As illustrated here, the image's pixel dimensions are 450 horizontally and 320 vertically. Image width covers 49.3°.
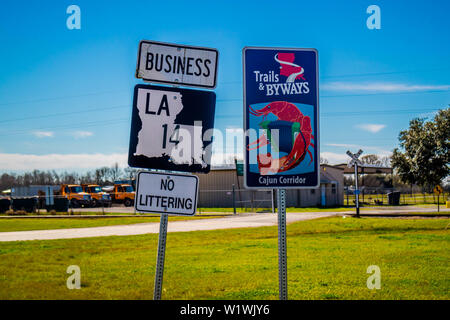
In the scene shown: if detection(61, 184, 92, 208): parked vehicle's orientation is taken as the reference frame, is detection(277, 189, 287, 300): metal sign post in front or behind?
in front

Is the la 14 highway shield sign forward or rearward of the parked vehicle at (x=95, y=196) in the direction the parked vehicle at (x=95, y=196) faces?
forward

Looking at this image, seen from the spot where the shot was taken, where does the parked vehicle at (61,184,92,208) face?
facing the viewer and to the right of the viewer

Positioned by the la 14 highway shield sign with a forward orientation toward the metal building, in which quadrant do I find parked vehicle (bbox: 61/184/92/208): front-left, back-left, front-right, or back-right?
front-left

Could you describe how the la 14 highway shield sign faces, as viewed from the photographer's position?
facing the viewer

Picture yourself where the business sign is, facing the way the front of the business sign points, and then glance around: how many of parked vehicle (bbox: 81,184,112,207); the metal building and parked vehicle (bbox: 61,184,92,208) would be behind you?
3

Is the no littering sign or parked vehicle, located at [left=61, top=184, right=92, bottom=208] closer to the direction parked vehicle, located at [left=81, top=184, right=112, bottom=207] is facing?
the no littering sign

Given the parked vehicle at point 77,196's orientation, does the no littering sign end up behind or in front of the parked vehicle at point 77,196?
in front

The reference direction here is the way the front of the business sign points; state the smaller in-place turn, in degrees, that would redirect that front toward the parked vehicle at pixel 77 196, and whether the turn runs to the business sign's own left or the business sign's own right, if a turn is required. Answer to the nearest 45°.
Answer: approximately 180°

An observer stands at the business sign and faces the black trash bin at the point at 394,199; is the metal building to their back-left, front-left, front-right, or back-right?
front-left

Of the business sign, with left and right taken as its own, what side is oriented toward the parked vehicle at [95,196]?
back

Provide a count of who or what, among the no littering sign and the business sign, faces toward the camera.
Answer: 2

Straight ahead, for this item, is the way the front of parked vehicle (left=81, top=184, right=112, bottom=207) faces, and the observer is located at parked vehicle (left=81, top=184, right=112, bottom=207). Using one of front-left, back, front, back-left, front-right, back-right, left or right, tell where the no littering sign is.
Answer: front-right

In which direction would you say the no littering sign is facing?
toward the camera
